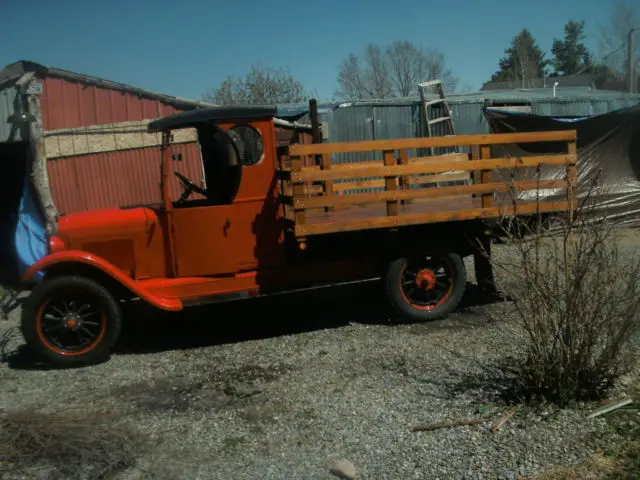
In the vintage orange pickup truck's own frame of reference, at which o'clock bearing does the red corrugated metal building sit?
The red corrugated metal building is roughly at 2 o'clock from the vintage orange pickup truck.

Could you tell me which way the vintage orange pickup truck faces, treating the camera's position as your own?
facing to the left of the viewer

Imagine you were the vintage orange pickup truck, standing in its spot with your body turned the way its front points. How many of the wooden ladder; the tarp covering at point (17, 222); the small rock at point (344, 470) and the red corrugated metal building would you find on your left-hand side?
1

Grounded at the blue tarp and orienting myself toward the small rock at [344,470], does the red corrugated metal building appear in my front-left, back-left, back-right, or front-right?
back-left

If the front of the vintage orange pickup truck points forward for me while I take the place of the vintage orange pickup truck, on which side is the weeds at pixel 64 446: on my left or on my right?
on my left

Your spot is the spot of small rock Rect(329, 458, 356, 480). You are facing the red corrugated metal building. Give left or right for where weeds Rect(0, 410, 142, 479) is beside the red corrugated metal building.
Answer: left

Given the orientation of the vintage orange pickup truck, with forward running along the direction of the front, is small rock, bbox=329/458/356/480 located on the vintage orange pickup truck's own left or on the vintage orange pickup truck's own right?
on the vintage orange pickup truck's own left

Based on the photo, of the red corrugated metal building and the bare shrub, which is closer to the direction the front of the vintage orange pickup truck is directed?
the red corrugated metal building

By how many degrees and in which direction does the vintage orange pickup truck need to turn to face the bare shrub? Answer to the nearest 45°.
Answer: approximately 135° to its left

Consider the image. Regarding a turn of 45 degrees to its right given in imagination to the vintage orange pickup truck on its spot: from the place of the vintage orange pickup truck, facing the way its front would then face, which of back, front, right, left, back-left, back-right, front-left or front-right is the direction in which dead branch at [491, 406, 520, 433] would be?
back

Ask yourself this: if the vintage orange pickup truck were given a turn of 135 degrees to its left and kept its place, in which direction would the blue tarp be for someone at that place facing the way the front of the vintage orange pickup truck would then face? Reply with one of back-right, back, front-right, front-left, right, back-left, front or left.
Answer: back

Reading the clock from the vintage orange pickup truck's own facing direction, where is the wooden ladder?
The wooden ladder is roughly at 4 o'clock from the vintage orange pickup truck.

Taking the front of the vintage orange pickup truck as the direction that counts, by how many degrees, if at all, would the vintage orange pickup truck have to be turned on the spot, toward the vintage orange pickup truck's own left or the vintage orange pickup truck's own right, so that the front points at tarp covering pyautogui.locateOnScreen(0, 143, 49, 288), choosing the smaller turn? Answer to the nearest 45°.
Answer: approximately 45° to the vintage orange pickup truck's own right

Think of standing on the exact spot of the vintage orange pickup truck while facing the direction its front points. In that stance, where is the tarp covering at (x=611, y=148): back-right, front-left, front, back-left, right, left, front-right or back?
back-right
